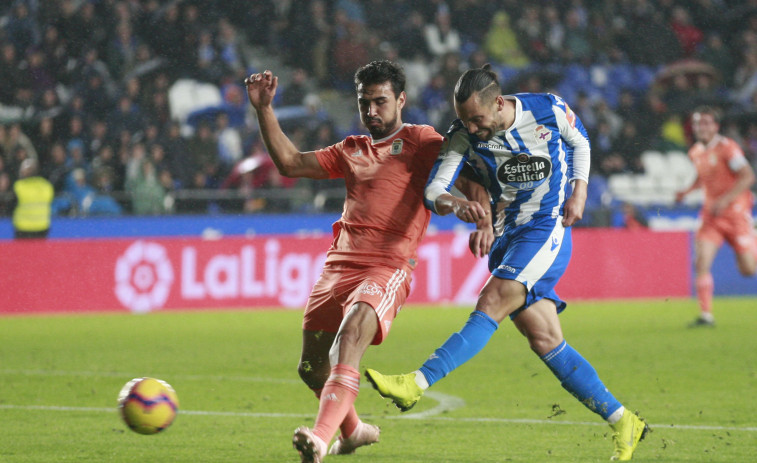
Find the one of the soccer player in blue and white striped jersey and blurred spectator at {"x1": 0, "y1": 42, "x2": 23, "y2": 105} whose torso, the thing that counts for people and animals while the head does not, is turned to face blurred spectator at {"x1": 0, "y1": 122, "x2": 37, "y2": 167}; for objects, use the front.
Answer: blurred spectator at {"x1": 0, "y1": 42, "x2": 23, "y2": 105}

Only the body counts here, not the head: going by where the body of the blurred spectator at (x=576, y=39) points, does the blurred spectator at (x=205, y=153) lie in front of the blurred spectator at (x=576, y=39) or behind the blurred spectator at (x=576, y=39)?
in front

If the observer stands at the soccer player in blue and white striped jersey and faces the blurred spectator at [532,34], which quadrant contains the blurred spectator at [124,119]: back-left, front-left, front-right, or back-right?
front-left

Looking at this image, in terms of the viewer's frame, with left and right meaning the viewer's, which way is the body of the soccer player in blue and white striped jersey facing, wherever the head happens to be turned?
facing the viewer and to the left of the viewer

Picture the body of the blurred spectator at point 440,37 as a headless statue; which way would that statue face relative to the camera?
toward the camera

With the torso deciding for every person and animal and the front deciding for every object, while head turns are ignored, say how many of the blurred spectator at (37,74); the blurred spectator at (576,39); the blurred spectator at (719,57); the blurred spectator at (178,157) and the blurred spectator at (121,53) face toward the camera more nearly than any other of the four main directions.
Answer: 5

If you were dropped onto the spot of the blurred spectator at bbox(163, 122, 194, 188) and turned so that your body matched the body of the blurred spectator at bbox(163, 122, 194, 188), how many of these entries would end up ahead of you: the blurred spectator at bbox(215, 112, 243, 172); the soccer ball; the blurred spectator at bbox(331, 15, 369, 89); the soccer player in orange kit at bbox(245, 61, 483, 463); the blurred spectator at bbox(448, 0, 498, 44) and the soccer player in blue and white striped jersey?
3

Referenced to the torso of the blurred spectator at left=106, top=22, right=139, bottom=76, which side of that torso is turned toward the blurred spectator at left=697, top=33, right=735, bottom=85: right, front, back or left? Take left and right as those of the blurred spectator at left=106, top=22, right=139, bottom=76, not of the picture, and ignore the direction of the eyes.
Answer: left

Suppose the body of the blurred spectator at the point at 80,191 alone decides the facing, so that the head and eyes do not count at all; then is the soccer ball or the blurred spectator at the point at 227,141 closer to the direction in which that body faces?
the soccer ball

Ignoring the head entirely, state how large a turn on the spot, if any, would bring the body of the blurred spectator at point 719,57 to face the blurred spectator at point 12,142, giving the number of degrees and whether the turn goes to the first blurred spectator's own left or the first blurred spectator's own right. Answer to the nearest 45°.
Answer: approximately 45° to the first blurred spectator's own right

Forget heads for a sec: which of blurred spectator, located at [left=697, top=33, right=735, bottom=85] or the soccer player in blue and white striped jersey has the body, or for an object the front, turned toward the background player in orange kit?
the blurred spectator

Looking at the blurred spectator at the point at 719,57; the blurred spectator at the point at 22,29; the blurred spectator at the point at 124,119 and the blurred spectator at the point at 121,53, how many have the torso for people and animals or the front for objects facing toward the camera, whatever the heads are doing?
4

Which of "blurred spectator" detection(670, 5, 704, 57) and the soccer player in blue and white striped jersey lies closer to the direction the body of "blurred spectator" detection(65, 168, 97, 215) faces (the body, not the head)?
the soccer player in blue and white striped jersey

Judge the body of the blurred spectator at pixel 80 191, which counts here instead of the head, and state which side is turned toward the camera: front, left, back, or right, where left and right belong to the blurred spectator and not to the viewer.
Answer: front

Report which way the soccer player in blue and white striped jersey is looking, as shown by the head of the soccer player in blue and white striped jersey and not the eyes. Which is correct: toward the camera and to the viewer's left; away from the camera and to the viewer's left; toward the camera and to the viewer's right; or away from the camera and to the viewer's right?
toward the camera and to the viewer's left

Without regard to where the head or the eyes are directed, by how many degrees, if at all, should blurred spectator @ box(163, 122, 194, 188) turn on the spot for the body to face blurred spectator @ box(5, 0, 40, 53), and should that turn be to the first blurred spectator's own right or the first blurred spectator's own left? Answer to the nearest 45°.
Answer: approximately 135° to the first blurred spectator's own right

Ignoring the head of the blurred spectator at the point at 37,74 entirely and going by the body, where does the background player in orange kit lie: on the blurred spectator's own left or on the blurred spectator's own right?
on the blurred spectator's own left

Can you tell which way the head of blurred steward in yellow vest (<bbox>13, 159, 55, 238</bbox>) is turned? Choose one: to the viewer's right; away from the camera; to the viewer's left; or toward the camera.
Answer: away from the camera
